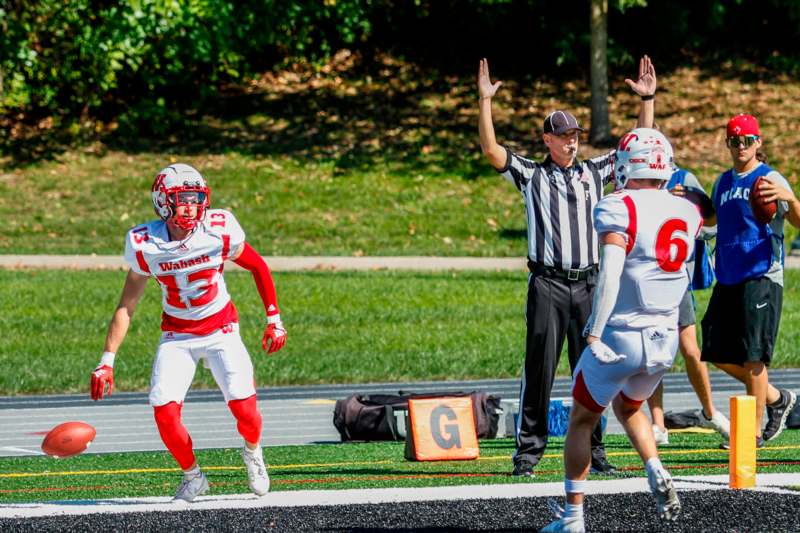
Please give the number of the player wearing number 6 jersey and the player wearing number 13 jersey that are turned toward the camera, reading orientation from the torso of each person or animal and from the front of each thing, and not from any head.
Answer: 1

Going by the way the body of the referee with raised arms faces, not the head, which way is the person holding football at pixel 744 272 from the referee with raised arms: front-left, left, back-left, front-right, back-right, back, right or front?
left

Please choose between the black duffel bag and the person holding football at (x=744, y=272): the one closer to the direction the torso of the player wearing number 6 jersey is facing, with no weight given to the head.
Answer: the black duffel bag

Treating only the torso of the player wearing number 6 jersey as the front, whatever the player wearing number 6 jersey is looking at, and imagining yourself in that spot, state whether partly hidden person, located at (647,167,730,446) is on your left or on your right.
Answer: on your right

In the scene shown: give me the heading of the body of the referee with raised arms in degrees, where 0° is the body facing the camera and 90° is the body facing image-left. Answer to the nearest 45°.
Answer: approximately 315°

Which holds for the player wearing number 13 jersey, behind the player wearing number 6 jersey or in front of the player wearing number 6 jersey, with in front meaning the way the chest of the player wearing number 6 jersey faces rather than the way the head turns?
in front

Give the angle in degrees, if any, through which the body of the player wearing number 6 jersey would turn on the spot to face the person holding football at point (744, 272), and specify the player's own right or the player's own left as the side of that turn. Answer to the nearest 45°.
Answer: approximately 45° to the player's own right

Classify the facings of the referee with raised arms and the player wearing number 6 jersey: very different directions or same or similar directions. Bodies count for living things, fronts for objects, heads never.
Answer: very different directions

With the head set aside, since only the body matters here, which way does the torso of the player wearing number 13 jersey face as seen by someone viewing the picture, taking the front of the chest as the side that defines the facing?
toward the camera

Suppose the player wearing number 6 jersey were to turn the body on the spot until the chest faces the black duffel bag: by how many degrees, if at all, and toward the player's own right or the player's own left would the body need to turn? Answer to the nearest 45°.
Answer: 0° — they already face it
